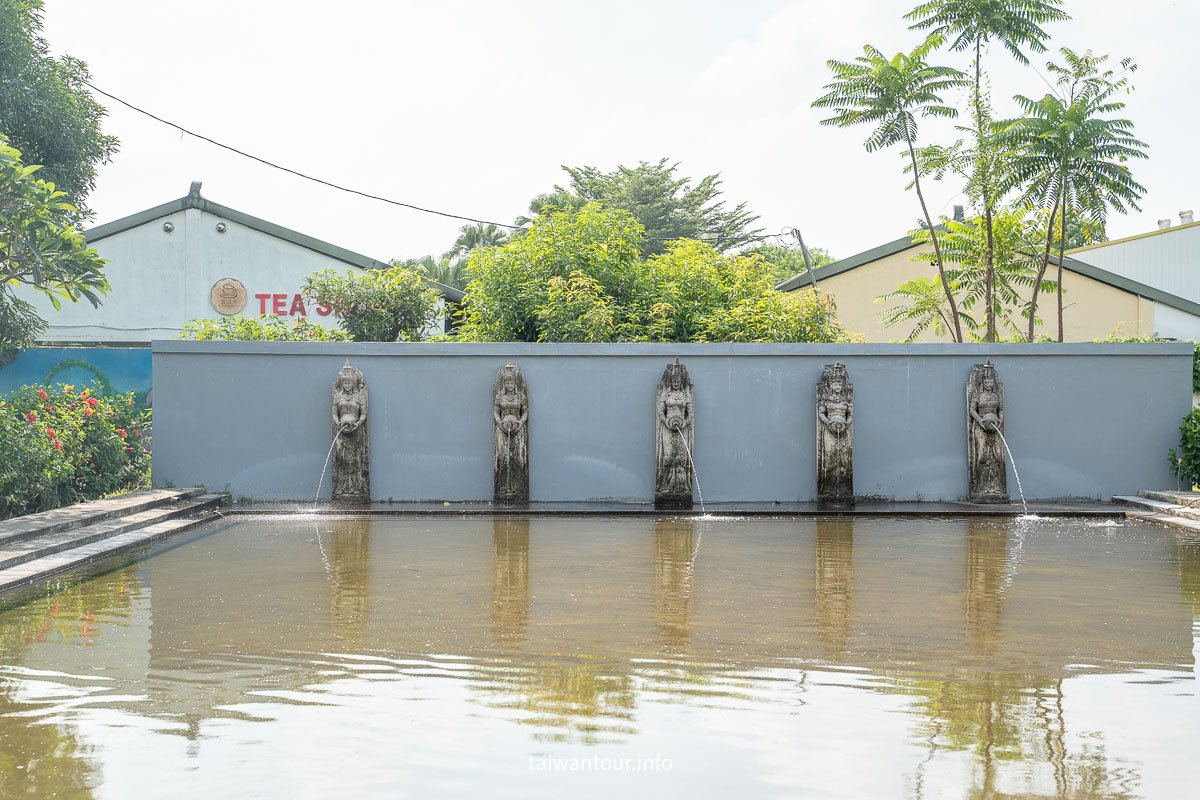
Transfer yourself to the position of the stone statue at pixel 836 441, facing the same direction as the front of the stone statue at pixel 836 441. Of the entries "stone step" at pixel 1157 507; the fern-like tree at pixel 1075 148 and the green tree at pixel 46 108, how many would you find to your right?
1

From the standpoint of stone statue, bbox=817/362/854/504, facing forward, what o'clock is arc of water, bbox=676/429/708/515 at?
The arc of water is roughly at 3 o'clock from the stone statue.

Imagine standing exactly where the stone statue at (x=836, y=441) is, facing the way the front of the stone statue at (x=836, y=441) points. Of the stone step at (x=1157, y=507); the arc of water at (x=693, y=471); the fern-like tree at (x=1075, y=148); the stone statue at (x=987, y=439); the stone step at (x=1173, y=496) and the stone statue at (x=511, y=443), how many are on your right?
2

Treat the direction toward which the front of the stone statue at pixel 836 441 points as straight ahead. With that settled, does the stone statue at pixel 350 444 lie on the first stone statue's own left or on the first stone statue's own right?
on the first stone statue's own right

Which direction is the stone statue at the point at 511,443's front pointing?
toward the camera

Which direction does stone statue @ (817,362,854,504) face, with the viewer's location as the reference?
facing the viewer

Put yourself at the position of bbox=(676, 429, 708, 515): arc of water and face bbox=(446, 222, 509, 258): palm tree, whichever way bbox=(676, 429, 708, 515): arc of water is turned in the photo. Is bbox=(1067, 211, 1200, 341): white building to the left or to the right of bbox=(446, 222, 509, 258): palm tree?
right

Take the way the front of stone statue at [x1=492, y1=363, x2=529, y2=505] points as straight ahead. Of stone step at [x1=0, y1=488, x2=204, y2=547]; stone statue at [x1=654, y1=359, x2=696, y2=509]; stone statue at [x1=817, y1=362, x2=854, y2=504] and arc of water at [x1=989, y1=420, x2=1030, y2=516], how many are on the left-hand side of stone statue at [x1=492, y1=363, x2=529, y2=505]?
3

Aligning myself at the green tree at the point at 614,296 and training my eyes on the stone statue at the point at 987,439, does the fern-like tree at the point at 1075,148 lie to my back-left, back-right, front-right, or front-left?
front-left

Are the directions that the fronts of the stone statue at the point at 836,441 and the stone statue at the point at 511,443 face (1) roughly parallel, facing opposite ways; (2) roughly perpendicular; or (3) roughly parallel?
roughly parallel

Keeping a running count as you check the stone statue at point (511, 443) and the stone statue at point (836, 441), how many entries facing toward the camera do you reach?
2

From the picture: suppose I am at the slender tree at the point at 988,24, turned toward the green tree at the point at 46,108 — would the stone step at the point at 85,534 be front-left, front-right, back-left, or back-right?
front-left

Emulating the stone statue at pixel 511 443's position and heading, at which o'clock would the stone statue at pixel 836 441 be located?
the stone statue at pixel 836 441 is roughly at 9 o'clock from the stone statue at pixel 511 443.

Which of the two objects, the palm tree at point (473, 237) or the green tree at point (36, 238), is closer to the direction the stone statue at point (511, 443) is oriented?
the green tree
